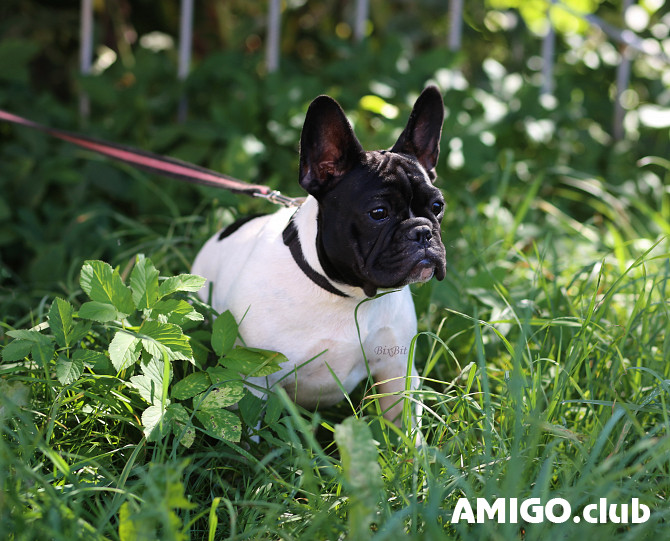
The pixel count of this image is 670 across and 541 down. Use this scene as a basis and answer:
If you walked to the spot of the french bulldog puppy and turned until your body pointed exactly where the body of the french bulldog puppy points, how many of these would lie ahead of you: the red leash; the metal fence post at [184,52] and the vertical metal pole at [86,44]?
0

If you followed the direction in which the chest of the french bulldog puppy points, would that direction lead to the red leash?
no

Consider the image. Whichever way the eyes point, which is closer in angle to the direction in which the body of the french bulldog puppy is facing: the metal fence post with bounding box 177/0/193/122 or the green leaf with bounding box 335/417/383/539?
the green leaf

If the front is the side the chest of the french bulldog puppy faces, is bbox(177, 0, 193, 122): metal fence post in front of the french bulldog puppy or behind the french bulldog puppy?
behind

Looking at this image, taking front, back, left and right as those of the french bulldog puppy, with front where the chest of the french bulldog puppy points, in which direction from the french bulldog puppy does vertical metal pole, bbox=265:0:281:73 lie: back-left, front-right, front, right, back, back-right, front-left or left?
back-left

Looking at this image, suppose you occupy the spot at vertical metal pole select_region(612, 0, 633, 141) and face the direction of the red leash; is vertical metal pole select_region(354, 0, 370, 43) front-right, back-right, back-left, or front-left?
front-right

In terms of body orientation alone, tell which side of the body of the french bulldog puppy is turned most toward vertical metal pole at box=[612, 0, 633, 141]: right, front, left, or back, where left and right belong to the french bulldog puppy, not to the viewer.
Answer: left

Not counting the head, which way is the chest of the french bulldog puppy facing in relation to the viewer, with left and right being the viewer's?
facing the viewer and to the right of the viewer

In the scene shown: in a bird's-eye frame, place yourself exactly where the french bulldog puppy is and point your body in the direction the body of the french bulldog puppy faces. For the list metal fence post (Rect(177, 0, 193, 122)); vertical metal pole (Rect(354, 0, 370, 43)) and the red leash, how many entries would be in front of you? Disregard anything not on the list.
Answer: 0

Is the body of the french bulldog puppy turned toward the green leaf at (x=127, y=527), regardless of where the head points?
no

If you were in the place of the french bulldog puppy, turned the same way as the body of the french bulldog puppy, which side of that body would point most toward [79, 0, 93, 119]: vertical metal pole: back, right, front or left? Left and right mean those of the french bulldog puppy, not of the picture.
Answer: back

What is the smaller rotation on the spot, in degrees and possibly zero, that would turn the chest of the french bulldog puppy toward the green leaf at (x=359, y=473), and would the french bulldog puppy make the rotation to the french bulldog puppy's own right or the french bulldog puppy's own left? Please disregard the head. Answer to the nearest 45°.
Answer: approximately 45° to the french bulldog puppy's own right
